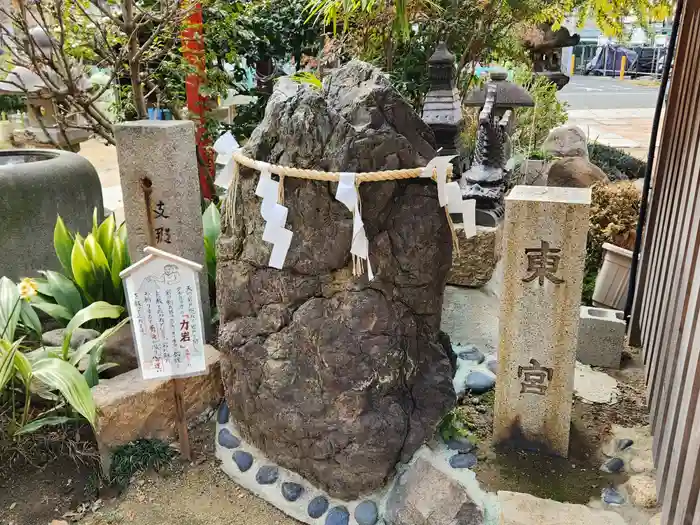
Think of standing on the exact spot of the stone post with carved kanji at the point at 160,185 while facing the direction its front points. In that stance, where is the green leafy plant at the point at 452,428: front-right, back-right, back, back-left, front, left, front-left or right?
front-left

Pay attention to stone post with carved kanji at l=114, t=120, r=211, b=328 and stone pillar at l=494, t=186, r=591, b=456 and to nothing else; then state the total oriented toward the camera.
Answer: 2

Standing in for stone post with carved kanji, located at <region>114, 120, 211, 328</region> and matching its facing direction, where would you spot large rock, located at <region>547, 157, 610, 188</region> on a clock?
The large rock is roughly at 8 o'clock from the stone post with carved kanji.

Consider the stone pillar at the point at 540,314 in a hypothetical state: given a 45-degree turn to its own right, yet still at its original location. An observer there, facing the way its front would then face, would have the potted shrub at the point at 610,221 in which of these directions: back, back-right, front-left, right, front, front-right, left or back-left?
back-right

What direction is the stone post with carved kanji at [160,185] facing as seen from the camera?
toward the camera

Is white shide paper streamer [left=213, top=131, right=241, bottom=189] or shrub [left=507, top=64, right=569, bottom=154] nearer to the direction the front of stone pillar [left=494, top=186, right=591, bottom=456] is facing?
the white shide paper streamer

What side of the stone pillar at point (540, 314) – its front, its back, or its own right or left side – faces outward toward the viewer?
front

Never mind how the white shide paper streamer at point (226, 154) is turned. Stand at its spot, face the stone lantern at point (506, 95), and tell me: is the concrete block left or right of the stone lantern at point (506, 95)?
right

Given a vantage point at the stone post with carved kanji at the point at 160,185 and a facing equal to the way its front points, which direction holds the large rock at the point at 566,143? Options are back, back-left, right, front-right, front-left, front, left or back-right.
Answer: back-left

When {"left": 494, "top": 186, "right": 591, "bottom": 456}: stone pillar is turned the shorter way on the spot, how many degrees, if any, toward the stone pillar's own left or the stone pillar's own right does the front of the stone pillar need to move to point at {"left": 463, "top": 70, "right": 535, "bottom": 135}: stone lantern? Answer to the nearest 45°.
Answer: approximately 180°

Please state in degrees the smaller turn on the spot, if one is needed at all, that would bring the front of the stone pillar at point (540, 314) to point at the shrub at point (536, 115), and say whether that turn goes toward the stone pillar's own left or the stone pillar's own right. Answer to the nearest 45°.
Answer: approximately 180°

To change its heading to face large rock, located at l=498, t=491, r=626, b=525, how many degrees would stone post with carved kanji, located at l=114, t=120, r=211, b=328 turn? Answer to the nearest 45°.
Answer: approximately 45° to its left

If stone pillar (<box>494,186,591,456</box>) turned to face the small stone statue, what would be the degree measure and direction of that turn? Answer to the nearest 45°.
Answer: approximately 180°

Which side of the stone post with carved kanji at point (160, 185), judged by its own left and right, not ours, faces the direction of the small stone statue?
left

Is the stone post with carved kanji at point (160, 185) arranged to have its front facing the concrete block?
no

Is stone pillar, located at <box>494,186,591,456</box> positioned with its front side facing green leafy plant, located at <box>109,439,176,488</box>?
no
